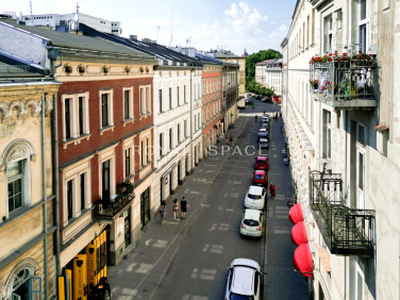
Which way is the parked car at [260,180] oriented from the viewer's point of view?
away from the camera

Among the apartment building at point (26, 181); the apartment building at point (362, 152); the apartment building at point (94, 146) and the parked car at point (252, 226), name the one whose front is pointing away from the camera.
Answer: the parked car

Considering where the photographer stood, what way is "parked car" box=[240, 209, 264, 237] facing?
facing away from the viewer

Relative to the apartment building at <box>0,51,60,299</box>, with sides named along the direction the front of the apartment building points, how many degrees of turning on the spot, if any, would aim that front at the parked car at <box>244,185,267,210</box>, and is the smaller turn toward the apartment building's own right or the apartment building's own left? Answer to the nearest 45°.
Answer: approximately 90° to the apartment building's own left

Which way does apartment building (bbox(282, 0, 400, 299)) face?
to the viewer's left

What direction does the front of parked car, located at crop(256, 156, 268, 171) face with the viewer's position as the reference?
facing away from the viewer

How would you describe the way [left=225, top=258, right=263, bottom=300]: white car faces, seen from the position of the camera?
facing away from the viewer

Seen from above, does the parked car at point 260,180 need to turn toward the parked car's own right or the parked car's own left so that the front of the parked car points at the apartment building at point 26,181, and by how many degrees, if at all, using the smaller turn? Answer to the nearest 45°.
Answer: approximately 180°

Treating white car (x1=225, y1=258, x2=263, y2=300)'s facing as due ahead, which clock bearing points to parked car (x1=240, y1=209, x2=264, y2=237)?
The parked car is roughly at 12 o'clock from the white car.

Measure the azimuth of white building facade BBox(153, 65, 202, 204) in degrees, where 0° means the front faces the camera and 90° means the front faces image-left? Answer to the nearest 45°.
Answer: approximately 270°

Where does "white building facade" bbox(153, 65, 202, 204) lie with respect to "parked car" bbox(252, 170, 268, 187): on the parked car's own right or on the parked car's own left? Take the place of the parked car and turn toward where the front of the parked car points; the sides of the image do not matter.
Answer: on the parked car's own left
